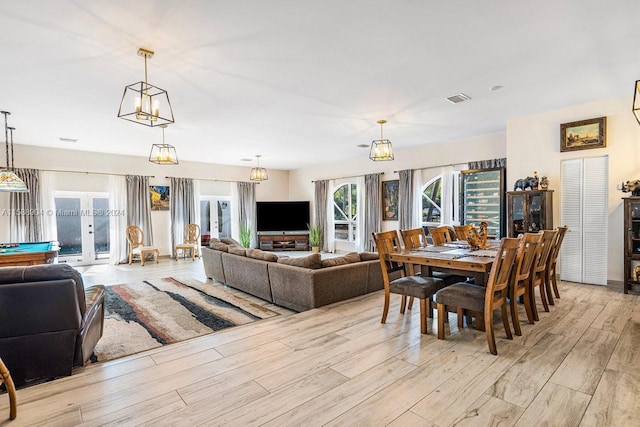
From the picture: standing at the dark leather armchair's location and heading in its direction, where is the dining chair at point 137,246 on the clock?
The dining chair is roughly at 11 o'clock from the dark leather armchair.

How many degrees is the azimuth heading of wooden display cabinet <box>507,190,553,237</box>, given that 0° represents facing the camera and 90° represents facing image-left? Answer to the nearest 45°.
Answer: approximately 45°

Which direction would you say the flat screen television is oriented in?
toward the camera

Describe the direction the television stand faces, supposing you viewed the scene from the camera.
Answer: facing the viewer

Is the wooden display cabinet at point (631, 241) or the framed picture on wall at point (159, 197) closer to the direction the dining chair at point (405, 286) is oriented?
the wooden display cabinet

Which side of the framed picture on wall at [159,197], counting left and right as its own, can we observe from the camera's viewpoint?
front

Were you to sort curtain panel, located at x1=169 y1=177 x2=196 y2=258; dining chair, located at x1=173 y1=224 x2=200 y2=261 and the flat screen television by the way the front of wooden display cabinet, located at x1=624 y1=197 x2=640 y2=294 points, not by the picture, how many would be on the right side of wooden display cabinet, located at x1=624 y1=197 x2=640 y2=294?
3

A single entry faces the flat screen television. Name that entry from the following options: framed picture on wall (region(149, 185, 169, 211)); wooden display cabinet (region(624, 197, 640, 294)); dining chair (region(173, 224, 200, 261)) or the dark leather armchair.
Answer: the dark leather armchair

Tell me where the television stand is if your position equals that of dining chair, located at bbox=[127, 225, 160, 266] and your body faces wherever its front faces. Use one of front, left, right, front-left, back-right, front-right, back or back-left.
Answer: front-left

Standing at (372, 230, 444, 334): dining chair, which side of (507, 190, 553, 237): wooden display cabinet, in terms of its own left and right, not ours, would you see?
front

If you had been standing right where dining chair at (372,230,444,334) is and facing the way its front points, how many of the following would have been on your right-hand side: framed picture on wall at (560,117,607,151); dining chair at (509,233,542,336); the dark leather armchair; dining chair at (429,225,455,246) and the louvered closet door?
1

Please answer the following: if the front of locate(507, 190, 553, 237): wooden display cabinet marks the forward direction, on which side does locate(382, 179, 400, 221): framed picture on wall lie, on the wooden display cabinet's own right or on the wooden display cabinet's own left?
on the wooden display cabinet's own right

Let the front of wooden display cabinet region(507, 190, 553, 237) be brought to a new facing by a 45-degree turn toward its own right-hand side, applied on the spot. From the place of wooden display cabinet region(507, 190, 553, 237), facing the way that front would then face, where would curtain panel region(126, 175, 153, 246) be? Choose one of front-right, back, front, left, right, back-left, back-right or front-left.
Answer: front

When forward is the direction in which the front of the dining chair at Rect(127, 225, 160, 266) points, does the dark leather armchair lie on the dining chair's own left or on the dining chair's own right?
on the dining chair's own right

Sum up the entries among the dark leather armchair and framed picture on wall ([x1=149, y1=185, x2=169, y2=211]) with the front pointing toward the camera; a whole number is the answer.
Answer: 1
